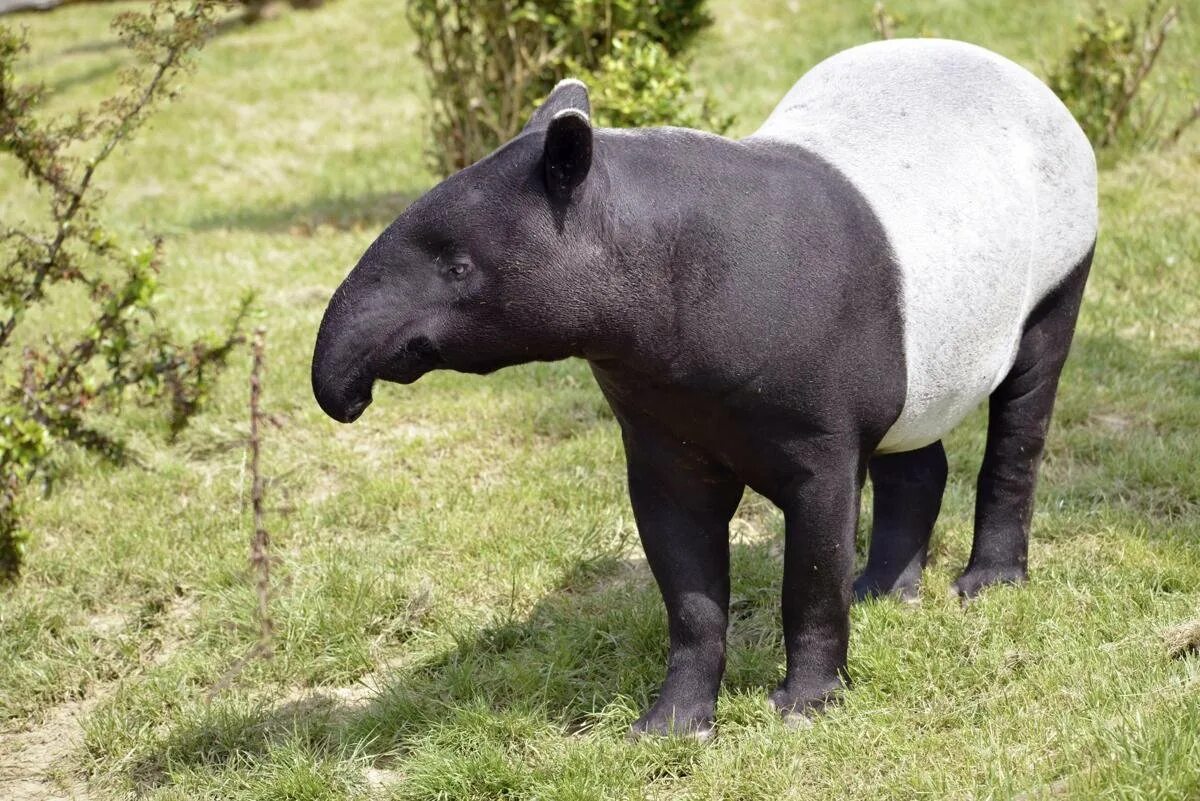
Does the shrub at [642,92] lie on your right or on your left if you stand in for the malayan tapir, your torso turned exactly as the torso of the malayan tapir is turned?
on your right

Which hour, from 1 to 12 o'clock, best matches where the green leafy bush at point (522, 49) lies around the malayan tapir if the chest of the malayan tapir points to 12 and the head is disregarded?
The green leafy bush is roughly at 4 o'clock from the malayan tapir.

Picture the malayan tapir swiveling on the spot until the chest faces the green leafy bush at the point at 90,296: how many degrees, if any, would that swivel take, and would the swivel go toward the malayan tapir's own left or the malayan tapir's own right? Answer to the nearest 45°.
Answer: approximately 90° to the malayan tapir's own right

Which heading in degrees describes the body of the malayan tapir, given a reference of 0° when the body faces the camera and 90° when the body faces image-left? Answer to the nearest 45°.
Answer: approximately 45°

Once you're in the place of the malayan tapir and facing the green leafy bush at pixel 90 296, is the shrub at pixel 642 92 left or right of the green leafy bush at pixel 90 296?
right

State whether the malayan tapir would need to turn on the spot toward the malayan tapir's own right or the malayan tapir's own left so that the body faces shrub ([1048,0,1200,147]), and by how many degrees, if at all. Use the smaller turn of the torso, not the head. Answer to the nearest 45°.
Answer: approximately 180°
